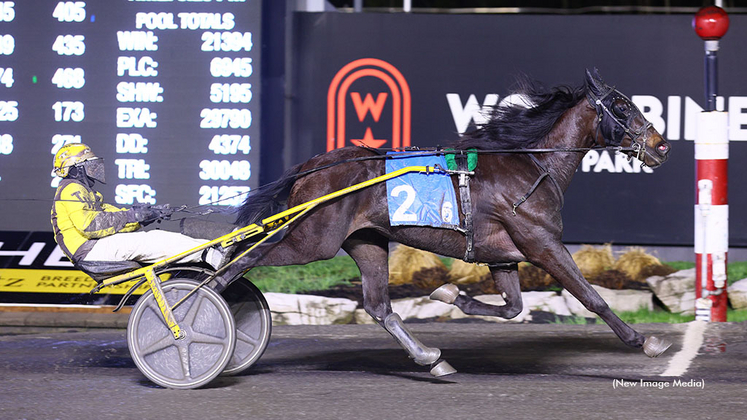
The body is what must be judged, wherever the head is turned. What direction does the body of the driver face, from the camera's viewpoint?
to the viewer's right

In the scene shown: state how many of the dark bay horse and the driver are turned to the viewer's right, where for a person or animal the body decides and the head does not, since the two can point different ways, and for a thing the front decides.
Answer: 2

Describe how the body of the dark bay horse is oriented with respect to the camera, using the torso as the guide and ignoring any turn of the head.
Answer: to the viewer's right

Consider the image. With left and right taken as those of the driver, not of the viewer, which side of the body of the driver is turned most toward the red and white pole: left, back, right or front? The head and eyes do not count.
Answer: front

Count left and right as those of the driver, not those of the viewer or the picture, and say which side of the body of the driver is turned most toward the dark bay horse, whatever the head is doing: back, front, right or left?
front

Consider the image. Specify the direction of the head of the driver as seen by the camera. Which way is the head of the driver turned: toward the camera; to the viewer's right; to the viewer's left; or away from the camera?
to the viewer's right
